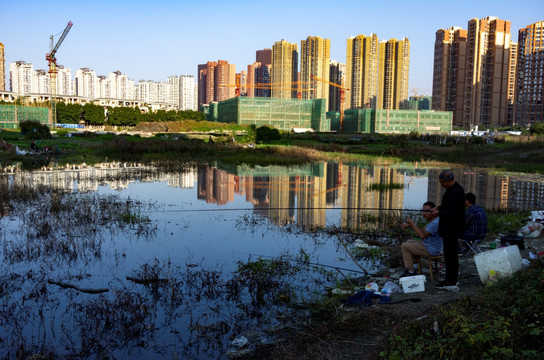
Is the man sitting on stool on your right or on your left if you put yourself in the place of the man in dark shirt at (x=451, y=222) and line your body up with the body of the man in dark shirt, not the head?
on your right

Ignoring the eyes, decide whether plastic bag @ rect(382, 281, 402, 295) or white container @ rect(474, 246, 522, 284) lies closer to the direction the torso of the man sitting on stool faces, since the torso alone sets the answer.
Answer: the plastic bag

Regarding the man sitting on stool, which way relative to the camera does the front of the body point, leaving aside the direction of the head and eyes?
to the viewer's left

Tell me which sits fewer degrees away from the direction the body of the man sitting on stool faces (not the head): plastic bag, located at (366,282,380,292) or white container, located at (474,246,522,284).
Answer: the plastic bag

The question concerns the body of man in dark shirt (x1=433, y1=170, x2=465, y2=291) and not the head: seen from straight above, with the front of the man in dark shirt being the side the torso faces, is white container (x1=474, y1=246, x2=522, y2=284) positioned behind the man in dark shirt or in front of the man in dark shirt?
behind

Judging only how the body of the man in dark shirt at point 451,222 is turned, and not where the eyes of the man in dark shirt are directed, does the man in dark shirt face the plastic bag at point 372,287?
yes

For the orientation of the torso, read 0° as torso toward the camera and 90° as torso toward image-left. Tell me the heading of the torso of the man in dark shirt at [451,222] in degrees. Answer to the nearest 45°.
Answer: approximately 90°

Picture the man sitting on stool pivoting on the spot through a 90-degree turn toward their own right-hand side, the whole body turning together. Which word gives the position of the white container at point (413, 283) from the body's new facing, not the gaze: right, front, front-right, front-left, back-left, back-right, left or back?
back

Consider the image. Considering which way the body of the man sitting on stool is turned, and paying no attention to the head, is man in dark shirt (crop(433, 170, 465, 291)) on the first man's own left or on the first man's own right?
on the first man's own left

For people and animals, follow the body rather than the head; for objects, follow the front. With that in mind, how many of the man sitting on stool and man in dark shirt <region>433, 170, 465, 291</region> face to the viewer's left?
2

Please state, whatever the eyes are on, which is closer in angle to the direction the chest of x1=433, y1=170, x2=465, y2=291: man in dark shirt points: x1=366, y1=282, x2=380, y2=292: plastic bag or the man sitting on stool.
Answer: the plastic bag
